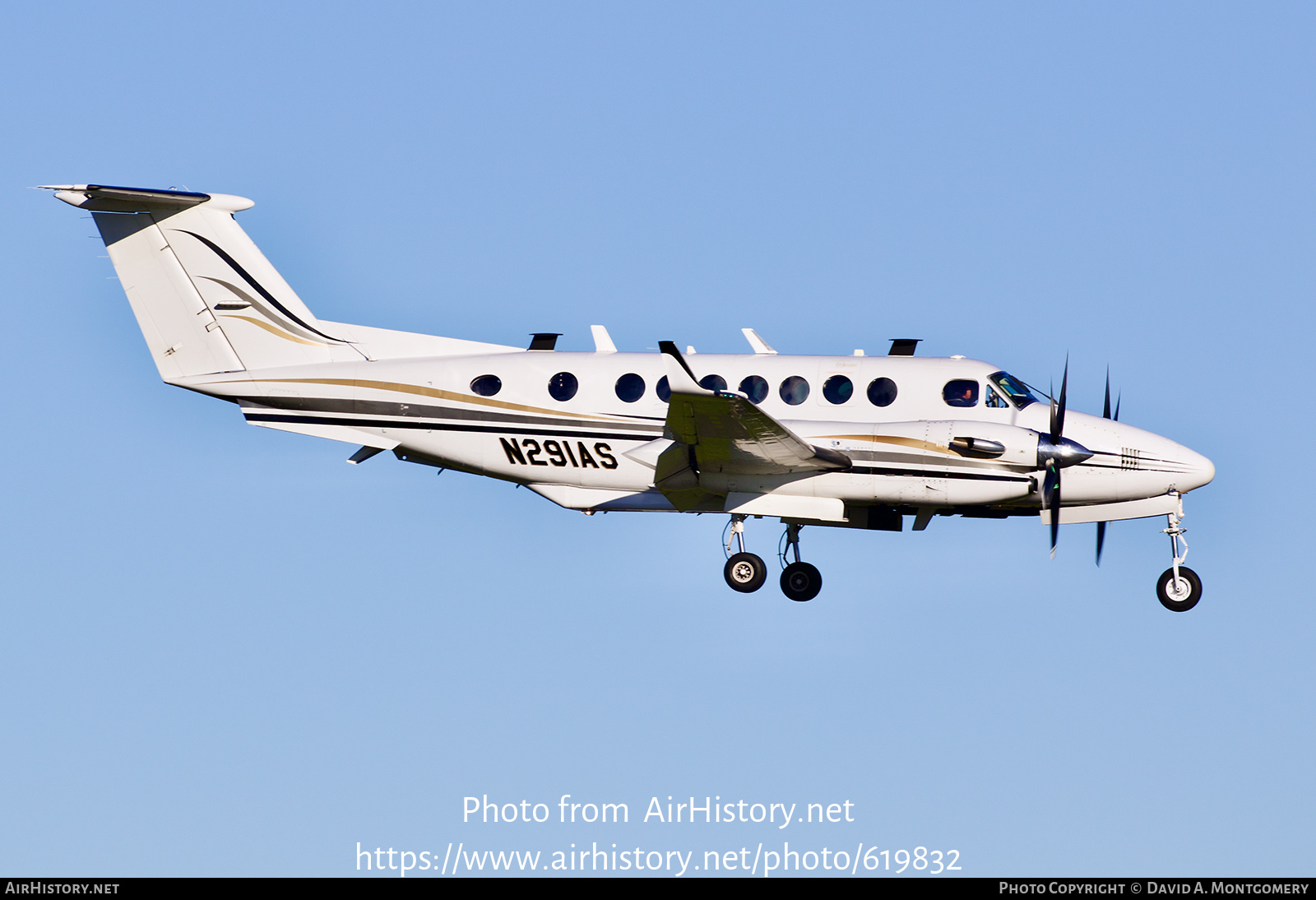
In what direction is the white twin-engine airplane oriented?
to the viewer's right
